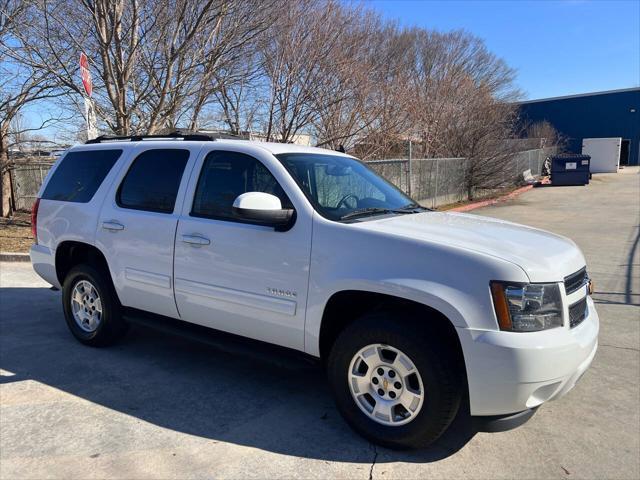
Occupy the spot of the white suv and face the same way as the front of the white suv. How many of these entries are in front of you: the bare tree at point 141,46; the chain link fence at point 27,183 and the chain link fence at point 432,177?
0

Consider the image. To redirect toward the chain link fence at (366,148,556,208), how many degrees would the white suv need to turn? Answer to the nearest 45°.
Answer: approximately 135° to its left

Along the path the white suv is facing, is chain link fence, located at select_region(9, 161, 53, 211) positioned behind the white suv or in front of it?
behind

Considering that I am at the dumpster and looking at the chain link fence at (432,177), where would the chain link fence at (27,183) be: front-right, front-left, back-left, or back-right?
front-right

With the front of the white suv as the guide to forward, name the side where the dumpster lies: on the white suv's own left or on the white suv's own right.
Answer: on the white suv's own left

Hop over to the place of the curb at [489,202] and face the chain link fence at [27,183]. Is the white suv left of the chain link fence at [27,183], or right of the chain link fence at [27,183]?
left

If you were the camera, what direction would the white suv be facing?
facing the viewer and to the right of the viewer

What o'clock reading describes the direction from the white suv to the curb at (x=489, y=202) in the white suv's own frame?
The curb is roughly at 8 o'clock from the white suv.

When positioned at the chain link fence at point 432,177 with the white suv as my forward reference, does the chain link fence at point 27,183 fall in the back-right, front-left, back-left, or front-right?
front-right

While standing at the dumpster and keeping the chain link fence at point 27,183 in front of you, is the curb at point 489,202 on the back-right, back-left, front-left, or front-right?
front-left

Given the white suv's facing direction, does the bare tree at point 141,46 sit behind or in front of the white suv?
behind

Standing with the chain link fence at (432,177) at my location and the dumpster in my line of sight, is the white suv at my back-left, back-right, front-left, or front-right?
back-right
